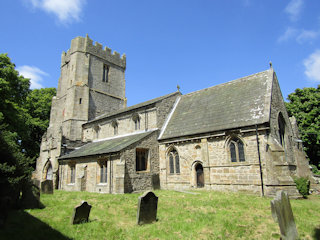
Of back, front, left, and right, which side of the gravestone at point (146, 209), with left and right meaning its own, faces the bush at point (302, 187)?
left

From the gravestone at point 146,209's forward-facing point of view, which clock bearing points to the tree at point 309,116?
The tree is roughly at 9 o'clock from the gravestone.

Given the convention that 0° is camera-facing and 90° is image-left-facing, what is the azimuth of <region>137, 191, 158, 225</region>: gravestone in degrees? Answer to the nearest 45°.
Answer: approximately 315°

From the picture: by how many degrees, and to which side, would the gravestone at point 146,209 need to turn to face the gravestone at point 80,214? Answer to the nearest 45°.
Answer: approximately 135° to its right

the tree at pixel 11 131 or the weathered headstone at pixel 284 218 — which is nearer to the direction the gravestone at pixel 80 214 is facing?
the weathered headstone

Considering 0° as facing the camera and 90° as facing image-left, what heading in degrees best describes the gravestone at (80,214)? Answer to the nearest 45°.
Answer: approximately 315°

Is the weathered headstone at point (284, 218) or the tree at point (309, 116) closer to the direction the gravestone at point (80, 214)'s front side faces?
the weathered headstone

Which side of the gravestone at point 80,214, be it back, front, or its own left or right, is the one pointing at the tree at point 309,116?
left

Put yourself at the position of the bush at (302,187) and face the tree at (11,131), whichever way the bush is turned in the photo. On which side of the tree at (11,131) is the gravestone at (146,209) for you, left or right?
left

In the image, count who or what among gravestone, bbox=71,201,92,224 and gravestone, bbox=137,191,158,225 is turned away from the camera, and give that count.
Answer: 0

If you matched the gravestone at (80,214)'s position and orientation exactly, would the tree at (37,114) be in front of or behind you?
behind

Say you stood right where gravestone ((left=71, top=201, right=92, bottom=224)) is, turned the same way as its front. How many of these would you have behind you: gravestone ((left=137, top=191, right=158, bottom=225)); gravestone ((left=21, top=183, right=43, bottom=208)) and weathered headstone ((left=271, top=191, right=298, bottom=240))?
1
